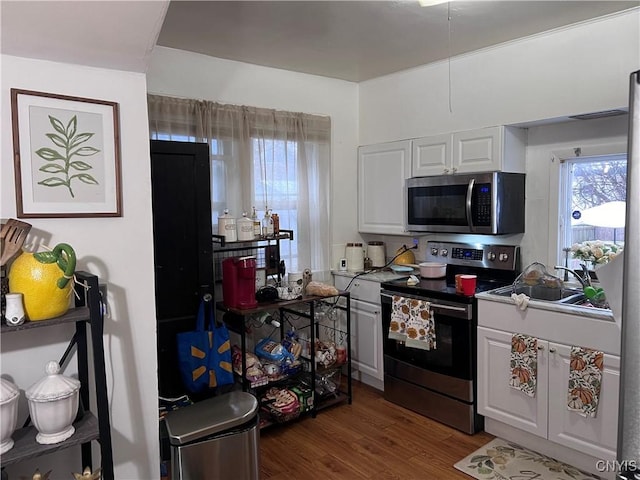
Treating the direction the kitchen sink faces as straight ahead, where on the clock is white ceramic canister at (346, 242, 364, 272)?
The white ceramic canister is roughly at 2 o'clock from the kitchen sink.

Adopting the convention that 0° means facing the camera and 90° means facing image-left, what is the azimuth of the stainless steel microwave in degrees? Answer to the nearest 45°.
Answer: approximately 45°

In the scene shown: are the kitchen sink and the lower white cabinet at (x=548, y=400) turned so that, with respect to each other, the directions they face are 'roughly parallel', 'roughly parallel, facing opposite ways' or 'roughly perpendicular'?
roughly parallel

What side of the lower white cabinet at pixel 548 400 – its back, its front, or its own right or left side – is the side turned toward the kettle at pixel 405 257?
right

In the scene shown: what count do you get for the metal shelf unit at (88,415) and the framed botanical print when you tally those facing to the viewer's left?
0

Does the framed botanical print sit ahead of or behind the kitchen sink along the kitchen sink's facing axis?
ahead

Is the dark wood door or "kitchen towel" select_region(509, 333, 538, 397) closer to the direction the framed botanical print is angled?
the kitchen towel

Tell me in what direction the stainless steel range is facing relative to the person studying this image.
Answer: facing the viewer and to the left of the viewer

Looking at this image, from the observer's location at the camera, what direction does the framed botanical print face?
facing the viewer and to the right of the viewer

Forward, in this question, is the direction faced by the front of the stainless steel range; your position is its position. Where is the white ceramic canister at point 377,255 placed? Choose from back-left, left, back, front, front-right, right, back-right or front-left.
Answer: right

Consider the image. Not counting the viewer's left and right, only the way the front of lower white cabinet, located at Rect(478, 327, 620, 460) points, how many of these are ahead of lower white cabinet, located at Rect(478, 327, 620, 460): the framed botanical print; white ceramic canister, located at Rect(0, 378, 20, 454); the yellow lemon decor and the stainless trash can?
4

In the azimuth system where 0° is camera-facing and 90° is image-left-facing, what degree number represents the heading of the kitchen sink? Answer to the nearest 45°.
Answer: approximately 45°

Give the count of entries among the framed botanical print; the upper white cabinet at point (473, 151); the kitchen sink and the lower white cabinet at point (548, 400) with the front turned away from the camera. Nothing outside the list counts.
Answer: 0

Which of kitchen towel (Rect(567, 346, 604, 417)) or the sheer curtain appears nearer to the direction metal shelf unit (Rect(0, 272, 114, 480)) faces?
the kitchen towel
